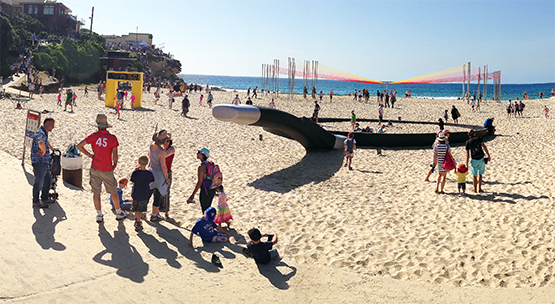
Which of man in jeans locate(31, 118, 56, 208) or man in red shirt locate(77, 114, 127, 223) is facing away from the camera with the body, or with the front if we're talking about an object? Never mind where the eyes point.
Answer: man in red shirt locate(77, 114, 127, 223)

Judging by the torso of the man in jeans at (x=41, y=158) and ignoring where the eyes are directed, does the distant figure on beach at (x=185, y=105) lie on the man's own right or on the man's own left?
on the man's own left

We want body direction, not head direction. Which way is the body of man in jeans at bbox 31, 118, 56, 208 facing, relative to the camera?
to the viewer's right

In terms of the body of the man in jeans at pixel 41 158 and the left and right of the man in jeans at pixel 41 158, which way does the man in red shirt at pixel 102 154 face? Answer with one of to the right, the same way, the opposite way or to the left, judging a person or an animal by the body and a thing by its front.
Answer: to the left

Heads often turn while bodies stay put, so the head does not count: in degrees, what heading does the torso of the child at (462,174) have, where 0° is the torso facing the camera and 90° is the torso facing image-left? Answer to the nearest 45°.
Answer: approximately 180°

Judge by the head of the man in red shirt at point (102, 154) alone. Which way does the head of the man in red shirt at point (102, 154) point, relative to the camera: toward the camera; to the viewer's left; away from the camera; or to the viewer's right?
away from the camera

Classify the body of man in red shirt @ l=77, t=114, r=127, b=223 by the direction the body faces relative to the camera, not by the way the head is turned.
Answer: away from the camera
